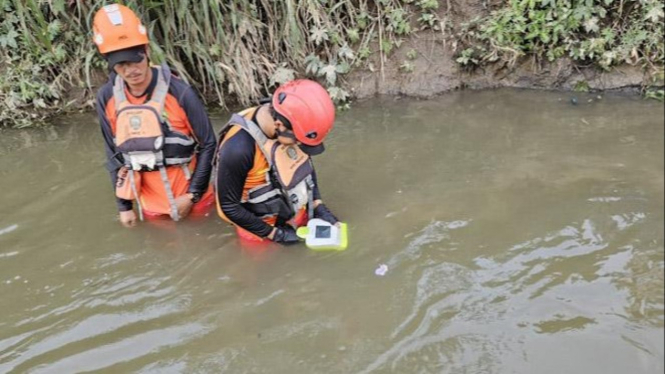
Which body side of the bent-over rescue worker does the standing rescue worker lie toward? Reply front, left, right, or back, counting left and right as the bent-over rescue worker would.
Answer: back

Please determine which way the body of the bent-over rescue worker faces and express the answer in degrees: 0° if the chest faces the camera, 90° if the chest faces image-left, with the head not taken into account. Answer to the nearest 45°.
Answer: approximately 315°
